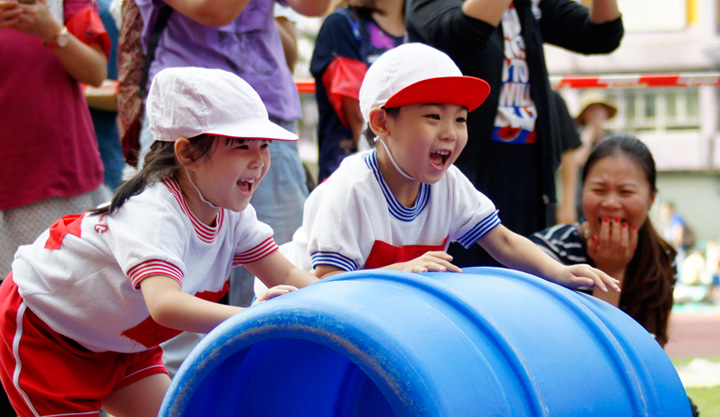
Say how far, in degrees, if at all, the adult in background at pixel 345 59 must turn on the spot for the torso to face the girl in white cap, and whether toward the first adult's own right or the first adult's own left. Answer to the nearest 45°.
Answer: approximately 45° to the first adult's own right

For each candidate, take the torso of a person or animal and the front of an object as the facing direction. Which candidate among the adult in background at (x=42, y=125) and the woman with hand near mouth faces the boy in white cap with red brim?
the woman with hand near mouth

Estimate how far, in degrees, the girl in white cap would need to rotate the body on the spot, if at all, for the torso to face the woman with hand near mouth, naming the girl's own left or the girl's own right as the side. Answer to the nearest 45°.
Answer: approximately 45° to the girl's own left

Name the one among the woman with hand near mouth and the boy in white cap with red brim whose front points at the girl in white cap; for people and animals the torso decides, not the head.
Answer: the woman with hand near mouth

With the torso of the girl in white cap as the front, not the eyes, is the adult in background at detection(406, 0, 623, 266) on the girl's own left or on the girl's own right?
on the girl's own left

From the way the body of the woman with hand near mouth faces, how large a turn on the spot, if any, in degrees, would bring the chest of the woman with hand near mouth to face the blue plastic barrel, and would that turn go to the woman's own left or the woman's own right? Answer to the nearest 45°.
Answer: approximately 45° to the woman's own right

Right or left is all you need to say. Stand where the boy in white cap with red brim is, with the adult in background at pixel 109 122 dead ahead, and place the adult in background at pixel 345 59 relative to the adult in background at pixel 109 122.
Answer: right
